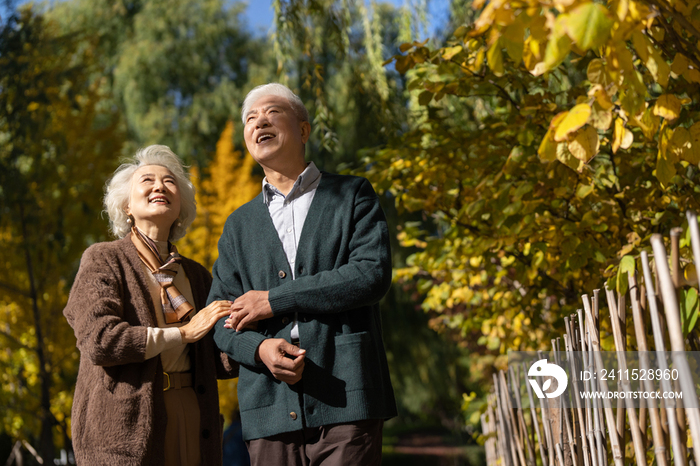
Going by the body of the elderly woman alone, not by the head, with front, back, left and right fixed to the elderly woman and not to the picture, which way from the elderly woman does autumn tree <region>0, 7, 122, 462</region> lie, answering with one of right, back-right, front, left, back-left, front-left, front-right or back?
back-left

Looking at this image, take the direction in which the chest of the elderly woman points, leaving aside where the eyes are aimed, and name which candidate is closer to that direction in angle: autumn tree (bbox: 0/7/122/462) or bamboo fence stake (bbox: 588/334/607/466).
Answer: the bamboo fence stake

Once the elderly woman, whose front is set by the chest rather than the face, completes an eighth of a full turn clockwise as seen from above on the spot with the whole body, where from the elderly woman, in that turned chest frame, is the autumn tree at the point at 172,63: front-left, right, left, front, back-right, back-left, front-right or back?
back

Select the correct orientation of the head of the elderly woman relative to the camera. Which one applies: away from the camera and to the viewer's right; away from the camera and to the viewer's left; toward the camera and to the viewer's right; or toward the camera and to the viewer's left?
toward the camera and to the viewer's right

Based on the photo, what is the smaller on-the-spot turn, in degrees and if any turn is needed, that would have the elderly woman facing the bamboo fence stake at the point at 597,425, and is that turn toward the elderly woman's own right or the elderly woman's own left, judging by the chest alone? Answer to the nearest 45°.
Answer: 0° — they already face it

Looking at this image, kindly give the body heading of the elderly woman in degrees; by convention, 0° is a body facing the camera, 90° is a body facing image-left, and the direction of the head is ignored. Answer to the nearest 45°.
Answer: approximately 315°

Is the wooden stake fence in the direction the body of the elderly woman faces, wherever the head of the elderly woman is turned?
no
